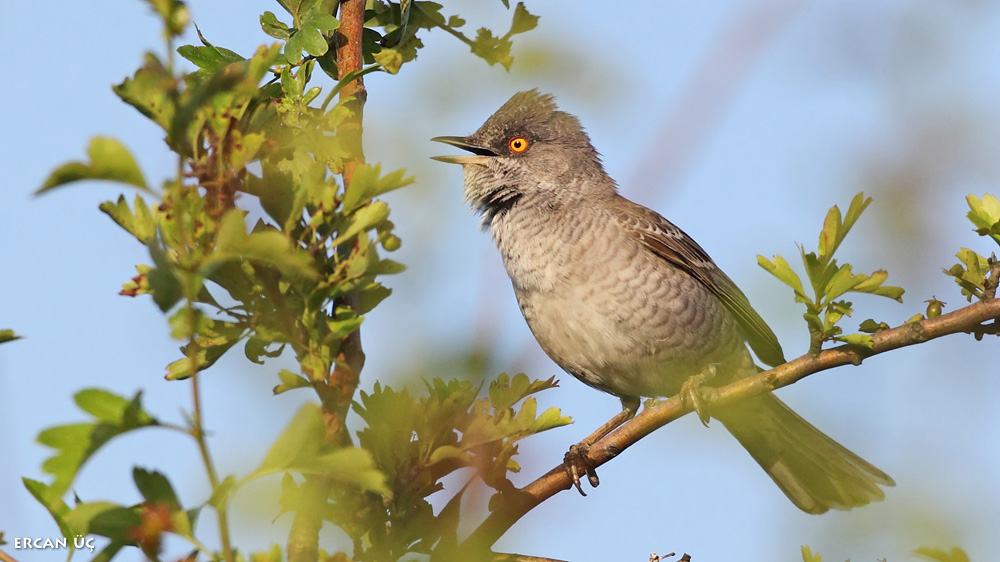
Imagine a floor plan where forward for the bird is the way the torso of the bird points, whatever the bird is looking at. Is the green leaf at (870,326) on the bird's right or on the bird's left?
on the bird's left

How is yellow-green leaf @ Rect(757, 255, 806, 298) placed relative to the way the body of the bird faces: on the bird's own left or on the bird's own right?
on the bird's own left

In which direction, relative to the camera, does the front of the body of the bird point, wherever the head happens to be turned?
to the viewer's left

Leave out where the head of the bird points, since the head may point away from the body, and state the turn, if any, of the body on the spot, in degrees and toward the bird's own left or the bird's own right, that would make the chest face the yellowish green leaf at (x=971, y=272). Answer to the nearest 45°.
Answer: approximately 135° to the bird's own left

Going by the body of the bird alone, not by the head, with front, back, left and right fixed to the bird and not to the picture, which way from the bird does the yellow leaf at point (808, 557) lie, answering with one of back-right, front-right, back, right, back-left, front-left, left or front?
left
